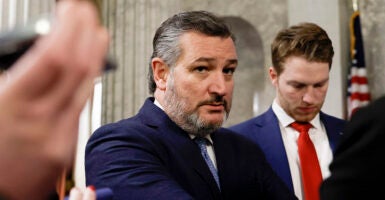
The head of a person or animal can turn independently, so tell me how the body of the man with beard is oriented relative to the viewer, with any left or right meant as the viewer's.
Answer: facing the viewer and to the right of the viewer

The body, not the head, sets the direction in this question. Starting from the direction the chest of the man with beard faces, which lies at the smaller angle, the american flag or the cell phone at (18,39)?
the cell phone

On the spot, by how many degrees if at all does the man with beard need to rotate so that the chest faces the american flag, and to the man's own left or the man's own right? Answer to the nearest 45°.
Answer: approximately 90° to the man's own left

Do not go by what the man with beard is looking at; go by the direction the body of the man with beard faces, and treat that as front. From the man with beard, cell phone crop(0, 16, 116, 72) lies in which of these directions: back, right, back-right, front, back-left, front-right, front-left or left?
front-right
